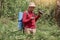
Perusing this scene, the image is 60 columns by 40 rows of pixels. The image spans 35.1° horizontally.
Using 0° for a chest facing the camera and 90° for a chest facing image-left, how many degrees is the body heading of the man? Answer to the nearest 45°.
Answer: approximately 315°
